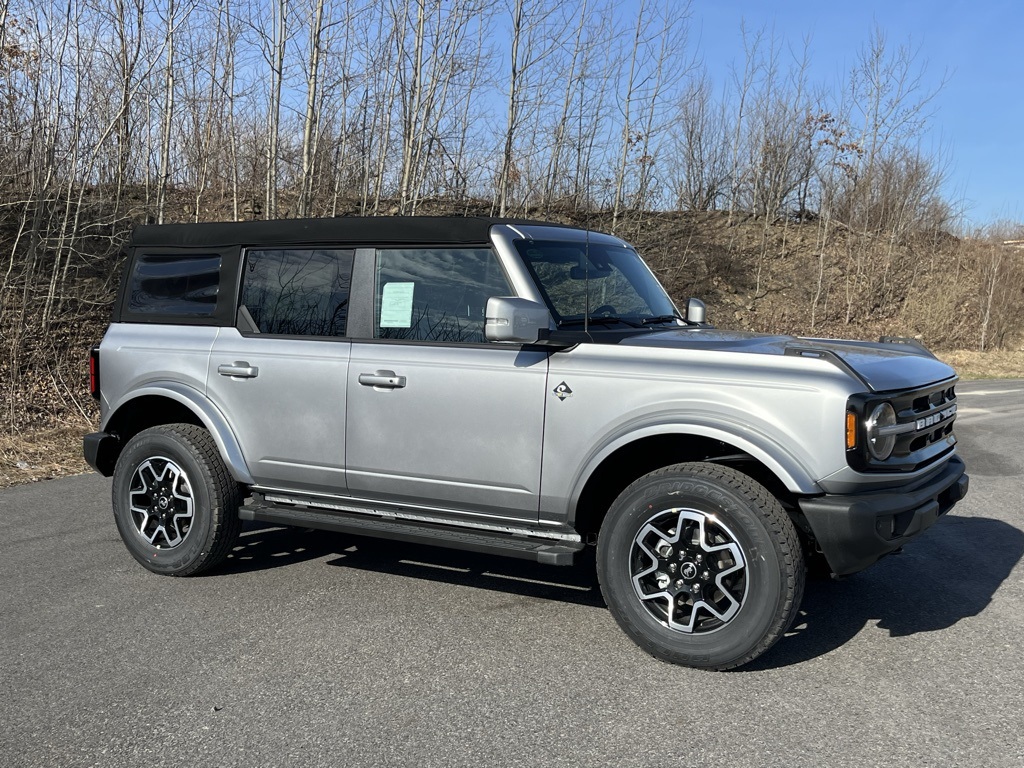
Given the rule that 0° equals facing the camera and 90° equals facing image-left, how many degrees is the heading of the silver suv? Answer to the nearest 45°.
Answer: approximately 315°
